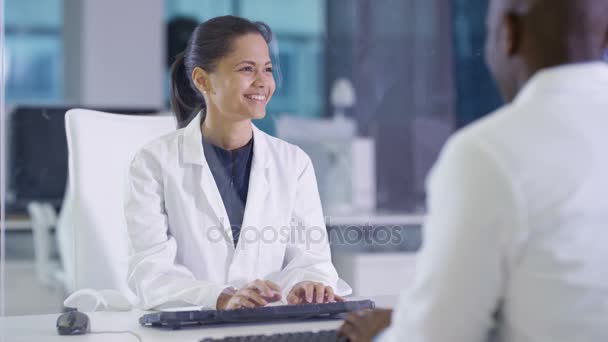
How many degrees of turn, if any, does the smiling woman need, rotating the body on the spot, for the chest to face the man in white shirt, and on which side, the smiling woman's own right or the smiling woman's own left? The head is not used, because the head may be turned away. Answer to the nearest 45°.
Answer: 0° — they already face them

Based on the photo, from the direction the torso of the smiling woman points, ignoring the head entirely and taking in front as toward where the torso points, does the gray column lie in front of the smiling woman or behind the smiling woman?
behind

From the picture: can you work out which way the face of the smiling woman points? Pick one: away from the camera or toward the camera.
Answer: toward the camera

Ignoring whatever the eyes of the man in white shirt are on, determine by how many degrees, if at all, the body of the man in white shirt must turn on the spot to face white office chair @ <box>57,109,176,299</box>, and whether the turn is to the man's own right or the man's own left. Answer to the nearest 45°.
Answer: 0° — they already face it

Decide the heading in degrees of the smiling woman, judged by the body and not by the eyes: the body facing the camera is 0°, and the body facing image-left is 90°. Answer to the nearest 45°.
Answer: approximately 315°

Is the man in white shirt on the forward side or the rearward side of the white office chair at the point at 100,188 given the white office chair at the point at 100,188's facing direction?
on the forward side

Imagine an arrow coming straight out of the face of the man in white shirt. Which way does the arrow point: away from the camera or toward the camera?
away from the camera

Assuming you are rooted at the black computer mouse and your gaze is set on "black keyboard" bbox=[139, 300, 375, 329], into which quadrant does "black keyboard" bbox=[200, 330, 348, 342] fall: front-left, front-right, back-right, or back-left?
front-right

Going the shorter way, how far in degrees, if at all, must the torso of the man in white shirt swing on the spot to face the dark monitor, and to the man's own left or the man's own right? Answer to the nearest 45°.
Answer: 0° — they already face it

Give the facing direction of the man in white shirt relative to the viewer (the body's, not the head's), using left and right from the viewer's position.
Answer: facing away from the viewer and to the left of the viewer

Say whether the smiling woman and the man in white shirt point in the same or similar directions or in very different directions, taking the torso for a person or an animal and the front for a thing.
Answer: very different directions
